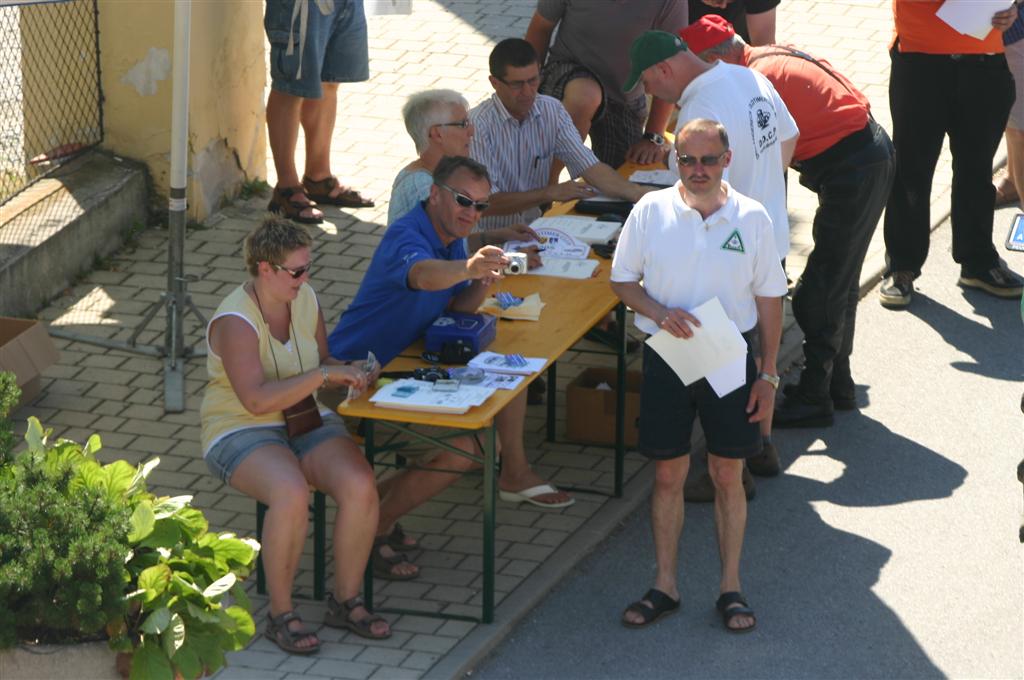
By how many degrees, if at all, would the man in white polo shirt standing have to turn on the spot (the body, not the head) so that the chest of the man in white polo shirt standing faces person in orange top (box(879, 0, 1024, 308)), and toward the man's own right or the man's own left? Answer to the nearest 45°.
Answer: approximately 180°

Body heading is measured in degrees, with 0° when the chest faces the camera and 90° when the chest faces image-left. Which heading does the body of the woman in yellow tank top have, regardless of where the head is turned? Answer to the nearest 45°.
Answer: approximately 315°

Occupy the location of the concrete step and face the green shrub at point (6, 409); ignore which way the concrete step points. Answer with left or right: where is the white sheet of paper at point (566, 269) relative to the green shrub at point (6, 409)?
left

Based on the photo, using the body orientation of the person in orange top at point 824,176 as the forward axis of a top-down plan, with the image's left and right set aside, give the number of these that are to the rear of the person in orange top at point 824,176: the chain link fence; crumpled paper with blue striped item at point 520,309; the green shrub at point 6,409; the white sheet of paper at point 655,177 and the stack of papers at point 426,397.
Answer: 0

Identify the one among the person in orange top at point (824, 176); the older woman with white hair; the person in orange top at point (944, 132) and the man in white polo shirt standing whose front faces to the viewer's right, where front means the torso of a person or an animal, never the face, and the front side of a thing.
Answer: the older woman with white hair

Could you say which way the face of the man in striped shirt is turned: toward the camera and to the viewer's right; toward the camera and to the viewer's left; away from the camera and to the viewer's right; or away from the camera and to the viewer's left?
toward the camera and to the viewer's right

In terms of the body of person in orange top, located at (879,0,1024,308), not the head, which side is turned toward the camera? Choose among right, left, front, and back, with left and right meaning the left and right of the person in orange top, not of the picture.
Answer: front

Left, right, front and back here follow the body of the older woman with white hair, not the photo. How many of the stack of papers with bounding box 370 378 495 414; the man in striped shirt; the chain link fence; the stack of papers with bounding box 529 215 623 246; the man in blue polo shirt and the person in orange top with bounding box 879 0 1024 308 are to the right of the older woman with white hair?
2

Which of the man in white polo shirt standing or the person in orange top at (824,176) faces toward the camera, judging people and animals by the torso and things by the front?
the man in white polo shirt standing

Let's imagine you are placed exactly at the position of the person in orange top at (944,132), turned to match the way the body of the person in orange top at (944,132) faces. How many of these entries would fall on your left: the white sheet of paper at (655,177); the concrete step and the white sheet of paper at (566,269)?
0

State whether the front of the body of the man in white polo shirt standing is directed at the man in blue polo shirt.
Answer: no

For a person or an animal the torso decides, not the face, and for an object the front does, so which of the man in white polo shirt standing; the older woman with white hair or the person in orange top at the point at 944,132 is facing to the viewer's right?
the older woman with white hair

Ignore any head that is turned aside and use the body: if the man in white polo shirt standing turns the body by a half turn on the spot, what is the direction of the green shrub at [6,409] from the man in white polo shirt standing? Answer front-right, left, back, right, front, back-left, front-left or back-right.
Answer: back-left

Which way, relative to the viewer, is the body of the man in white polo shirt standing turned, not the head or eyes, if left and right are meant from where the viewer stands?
facing the viewer

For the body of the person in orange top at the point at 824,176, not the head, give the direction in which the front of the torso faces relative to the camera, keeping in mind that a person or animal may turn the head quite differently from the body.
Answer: to the viewer's left

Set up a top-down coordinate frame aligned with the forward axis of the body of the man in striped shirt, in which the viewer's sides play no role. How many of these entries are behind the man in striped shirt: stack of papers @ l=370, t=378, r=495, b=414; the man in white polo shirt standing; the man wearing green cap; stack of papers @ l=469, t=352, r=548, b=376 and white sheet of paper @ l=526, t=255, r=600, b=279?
0

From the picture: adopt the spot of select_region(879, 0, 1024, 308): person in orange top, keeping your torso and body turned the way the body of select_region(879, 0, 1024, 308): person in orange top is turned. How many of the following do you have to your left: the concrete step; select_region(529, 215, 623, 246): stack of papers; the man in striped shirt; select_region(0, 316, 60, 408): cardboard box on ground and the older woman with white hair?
0

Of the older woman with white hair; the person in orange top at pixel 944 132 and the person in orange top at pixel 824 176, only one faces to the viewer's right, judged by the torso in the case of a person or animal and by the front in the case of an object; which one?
the older woman with white hair

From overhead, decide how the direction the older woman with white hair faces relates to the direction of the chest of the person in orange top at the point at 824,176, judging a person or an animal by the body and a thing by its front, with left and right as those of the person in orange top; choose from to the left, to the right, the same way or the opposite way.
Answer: the opposite way

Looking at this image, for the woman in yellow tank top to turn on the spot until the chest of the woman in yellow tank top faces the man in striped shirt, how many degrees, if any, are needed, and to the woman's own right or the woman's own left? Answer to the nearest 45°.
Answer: approximately 90° to the woman's own left
